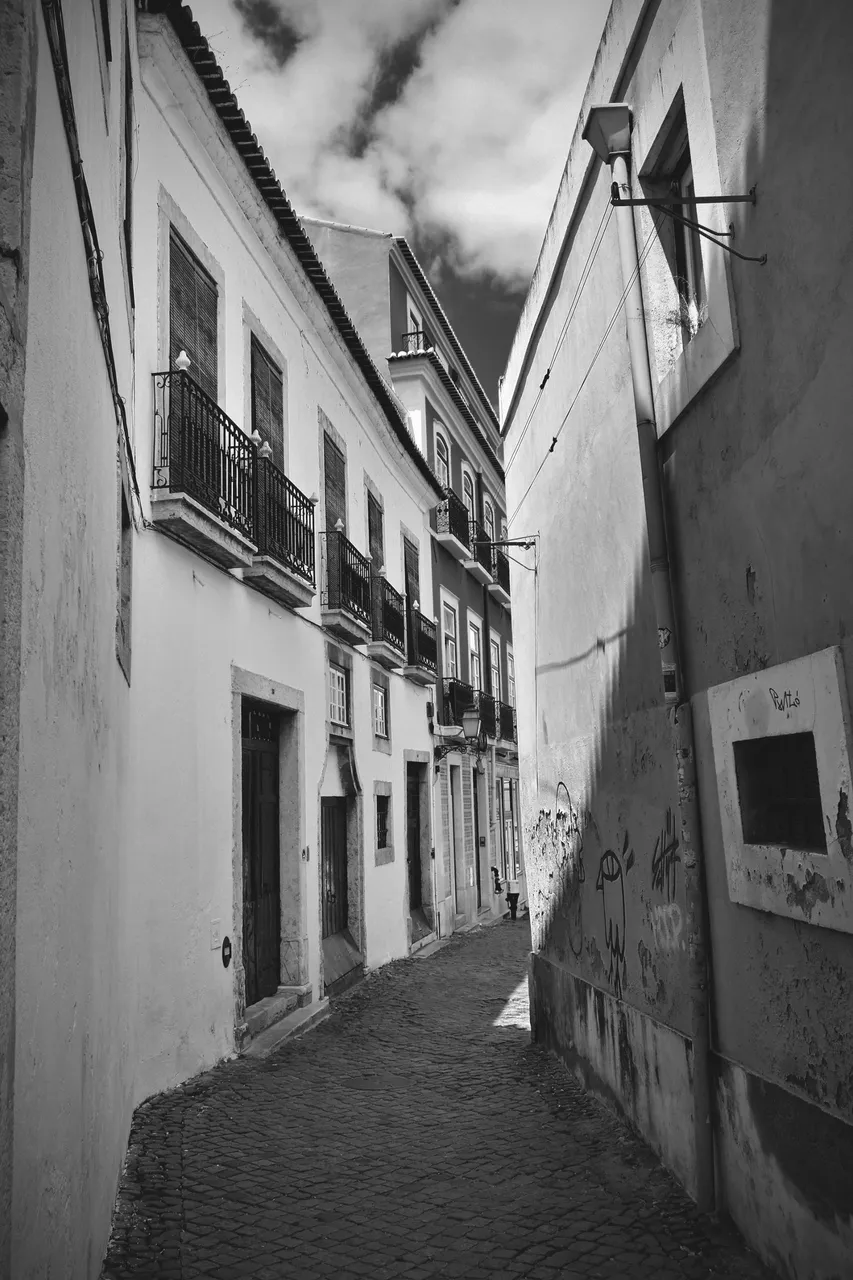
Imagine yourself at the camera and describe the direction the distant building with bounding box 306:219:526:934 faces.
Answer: facing the viewer and to the right of the viewer

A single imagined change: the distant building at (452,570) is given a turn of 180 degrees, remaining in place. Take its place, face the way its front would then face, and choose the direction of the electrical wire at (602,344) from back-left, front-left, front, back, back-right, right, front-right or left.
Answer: back-left

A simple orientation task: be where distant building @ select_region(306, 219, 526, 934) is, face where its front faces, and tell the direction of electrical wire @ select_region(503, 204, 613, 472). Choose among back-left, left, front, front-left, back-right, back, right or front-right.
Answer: front-right

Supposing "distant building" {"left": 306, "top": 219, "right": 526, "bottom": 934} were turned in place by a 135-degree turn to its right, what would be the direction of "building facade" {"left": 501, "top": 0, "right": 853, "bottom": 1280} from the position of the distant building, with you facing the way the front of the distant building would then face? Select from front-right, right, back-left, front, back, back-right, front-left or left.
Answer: left
